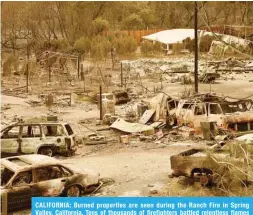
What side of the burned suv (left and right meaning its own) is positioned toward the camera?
left

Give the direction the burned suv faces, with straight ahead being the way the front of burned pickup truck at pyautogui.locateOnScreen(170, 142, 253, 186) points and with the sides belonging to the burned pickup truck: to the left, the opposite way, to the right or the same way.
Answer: the opposite way
